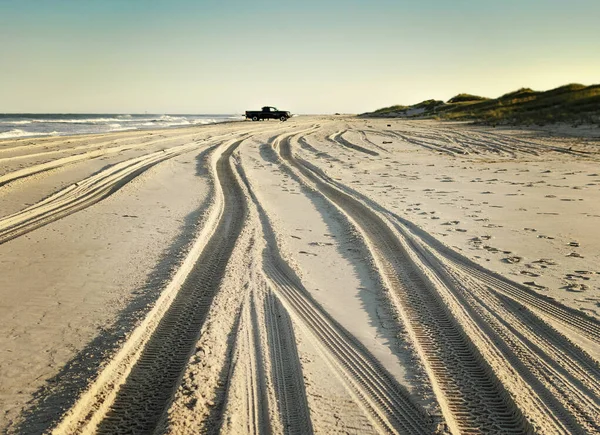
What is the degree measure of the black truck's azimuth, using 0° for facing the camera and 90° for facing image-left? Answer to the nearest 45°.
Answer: approximately 270°
